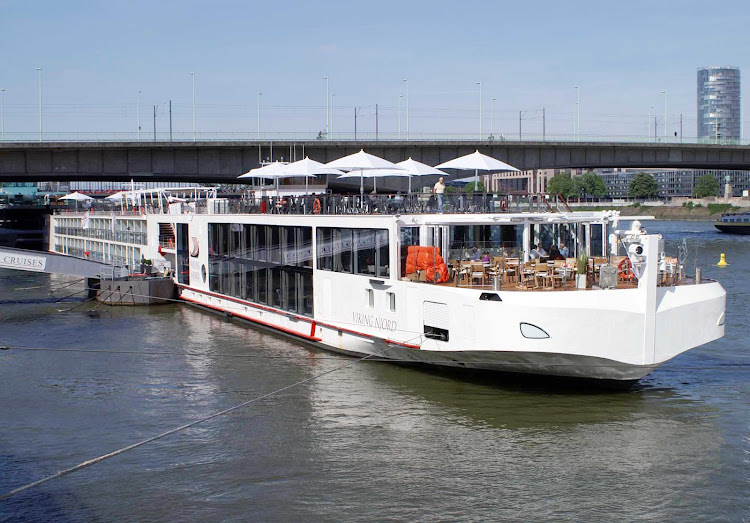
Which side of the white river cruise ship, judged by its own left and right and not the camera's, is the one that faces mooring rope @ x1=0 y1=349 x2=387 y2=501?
right

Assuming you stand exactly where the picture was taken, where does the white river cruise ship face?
facing the viewer and to the right of the viewer
